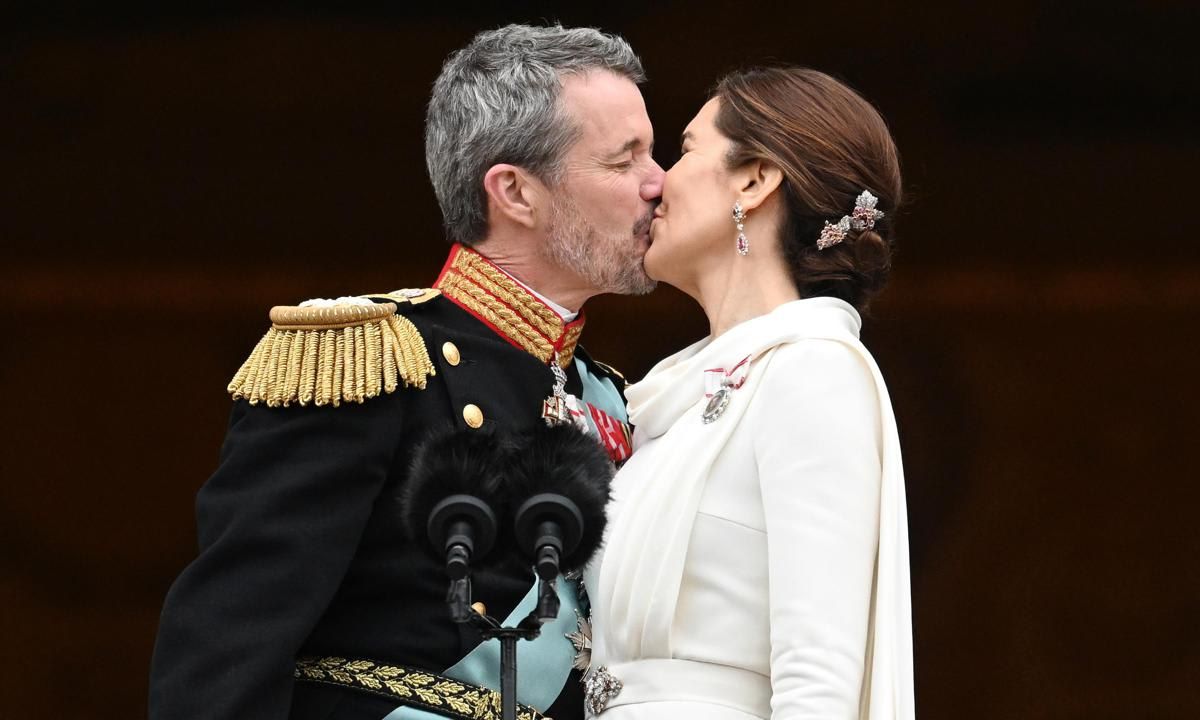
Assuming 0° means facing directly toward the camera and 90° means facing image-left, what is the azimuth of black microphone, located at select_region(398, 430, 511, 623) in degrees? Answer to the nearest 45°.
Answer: approximately 180°

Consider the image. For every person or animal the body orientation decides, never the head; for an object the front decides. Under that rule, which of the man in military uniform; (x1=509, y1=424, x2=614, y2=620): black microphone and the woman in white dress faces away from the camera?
the black microphone

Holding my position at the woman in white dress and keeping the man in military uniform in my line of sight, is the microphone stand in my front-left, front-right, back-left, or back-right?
front-left

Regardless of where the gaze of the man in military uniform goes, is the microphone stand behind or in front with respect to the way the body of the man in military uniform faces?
in front

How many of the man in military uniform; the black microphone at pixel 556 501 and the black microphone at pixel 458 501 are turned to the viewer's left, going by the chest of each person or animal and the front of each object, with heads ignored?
0

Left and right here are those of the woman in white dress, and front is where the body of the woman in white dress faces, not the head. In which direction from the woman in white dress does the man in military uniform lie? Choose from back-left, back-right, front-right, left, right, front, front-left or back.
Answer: front

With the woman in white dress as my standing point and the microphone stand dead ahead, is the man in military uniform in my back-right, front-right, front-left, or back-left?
front-right

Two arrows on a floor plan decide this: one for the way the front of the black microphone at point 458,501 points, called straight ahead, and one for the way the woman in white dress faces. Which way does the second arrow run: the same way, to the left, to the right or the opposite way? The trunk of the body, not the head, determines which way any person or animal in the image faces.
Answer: to the left

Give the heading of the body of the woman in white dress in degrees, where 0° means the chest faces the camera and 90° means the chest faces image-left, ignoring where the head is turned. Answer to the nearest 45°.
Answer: approximately 90°

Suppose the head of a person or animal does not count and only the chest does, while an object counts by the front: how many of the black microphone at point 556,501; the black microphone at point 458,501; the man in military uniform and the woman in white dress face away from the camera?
2

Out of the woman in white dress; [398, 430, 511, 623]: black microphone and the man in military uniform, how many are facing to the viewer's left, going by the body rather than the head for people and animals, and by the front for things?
1

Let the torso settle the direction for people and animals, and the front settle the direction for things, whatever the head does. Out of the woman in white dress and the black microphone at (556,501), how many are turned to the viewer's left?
1

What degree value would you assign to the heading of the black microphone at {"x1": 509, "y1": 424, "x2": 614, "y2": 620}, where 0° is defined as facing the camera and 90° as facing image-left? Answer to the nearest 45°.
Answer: approximately 180°

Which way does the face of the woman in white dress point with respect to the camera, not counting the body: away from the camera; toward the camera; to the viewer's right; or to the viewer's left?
to the viewer's left

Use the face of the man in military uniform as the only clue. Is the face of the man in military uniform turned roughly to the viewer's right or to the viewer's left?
to the viewer's right

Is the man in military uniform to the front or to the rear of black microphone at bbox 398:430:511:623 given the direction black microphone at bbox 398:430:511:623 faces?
to the front

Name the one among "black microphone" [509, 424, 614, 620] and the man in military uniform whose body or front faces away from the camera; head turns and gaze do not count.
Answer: the black microphone
